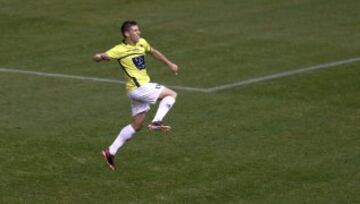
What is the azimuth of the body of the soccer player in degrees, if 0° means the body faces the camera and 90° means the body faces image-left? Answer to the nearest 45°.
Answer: approximately 315°
